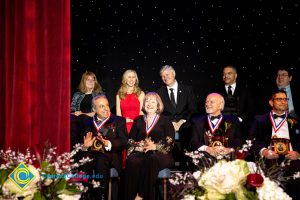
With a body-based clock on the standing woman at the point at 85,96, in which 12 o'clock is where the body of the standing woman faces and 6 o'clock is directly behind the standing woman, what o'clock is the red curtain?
The red curtain is roughly at 2 o'clock from the standing woman.

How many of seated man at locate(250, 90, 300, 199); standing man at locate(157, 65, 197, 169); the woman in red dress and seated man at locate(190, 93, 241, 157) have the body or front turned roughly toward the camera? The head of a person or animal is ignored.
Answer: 4

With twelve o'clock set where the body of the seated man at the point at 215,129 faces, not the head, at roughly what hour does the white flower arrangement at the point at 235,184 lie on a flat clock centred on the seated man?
The white flower arrangement is roughly at 12 o'clock from the seated man.

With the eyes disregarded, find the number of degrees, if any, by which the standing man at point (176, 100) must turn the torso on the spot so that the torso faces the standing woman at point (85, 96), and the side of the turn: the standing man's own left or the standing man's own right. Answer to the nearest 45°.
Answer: approximately 90° to the standing man's own right

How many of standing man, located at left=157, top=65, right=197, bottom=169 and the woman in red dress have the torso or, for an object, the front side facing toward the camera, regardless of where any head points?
2

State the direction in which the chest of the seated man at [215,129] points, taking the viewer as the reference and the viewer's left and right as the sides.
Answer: facing the viewer

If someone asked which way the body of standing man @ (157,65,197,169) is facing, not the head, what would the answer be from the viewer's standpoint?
toward the camera

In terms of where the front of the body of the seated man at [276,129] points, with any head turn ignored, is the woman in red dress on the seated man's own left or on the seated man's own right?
on the seated man's own right

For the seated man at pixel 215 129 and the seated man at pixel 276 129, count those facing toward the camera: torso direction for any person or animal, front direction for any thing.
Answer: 2

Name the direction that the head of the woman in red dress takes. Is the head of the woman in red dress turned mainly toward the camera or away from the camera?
toward the camera

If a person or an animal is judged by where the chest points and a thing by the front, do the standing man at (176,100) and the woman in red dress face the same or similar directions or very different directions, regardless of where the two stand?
same or similar directions

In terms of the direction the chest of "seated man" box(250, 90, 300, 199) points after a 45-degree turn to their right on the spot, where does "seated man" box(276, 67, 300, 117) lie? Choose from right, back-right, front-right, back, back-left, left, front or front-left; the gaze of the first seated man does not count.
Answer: back-right

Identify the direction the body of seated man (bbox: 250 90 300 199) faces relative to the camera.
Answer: toward the camera

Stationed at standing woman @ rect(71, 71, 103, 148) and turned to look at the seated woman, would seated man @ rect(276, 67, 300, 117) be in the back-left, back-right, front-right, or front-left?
front-left

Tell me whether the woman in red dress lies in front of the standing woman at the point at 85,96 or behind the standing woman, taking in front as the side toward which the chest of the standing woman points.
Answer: in front

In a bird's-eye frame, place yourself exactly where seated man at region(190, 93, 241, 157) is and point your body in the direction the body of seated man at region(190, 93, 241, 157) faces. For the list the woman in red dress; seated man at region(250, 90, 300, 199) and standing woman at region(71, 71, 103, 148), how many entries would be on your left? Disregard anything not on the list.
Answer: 1

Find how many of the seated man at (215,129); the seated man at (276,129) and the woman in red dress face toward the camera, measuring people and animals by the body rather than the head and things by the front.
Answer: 3

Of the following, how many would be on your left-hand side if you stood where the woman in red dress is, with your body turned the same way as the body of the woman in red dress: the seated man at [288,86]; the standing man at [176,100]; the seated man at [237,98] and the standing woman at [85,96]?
3
